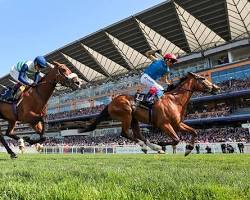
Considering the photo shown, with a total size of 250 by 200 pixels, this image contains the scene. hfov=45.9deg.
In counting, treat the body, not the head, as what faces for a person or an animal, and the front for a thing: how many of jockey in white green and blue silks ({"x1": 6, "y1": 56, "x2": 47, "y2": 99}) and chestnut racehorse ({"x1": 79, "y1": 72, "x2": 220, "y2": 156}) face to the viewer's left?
0

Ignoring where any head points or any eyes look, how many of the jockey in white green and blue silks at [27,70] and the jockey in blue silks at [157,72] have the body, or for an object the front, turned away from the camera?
0

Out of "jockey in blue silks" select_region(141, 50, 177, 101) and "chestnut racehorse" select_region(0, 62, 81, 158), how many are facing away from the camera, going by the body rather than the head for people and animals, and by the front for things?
0

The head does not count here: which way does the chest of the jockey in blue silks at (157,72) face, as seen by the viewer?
to the viewer's right

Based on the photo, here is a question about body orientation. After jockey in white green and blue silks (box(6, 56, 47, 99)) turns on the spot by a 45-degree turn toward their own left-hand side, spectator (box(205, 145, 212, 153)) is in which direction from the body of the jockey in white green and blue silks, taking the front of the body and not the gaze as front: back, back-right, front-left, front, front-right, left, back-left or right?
front-left

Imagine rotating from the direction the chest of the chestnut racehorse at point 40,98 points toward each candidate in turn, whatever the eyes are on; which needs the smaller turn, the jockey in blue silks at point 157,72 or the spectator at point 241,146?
the jockey in blue silks

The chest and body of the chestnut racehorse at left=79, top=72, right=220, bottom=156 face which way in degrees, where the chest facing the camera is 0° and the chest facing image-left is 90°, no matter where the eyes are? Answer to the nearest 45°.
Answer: approximately 270°

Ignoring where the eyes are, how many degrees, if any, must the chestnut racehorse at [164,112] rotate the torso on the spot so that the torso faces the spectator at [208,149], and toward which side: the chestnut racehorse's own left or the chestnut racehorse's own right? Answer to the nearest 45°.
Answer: approximately 90° to the chestnut racehorse's own left

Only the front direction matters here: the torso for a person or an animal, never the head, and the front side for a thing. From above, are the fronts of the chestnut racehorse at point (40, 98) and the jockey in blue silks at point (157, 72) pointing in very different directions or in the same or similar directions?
same or similar directions

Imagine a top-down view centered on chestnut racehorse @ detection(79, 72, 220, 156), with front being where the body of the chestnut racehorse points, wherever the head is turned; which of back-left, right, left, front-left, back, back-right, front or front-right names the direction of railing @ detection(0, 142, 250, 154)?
left

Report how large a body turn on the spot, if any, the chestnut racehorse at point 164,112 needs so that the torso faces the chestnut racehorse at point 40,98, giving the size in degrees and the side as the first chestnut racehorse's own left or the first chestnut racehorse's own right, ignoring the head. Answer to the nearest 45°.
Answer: approximately 180°

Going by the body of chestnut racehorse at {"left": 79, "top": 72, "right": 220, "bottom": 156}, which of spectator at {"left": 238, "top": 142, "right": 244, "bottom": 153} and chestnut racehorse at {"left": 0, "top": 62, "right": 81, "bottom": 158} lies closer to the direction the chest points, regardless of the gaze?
the spectator

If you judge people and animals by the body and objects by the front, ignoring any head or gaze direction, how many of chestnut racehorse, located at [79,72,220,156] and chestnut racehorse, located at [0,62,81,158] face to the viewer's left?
0

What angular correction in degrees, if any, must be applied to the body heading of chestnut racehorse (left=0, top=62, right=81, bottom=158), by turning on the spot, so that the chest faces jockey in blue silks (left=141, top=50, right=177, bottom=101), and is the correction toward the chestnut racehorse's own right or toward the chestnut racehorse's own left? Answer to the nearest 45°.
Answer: approximately 45° to the chestnut racehorse's own left

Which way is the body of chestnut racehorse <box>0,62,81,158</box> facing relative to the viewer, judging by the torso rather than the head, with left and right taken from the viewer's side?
facing the viewer and to the right of the viewer
